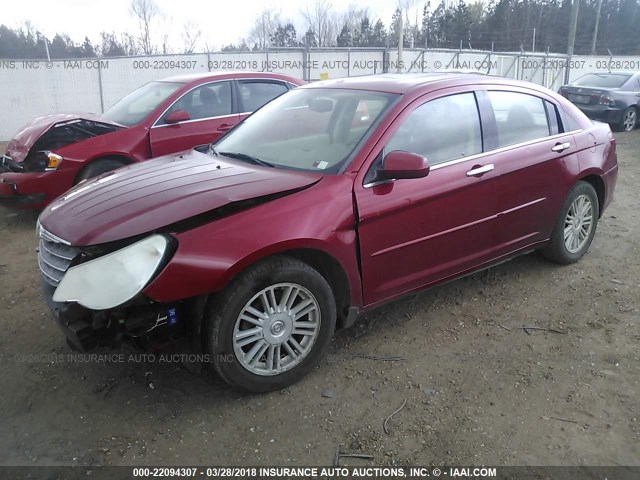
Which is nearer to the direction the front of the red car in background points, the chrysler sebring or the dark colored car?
the chrysler sebring

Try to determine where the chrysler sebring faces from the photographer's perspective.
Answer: facing the viewer and to the left of the viewer

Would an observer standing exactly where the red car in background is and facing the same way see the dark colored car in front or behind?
behind

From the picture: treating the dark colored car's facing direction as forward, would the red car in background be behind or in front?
behind

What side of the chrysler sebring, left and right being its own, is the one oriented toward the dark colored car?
back

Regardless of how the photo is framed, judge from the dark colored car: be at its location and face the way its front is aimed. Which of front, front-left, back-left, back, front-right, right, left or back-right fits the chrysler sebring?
back-right

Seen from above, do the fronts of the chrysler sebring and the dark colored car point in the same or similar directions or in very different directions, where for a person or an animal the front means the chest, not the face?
very different directions

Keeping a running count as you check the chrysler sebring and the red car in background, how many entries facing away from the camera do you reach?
0

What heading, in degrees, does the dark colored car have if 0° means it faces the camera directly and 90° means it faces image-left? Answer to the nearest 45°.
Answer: approximately 225°
